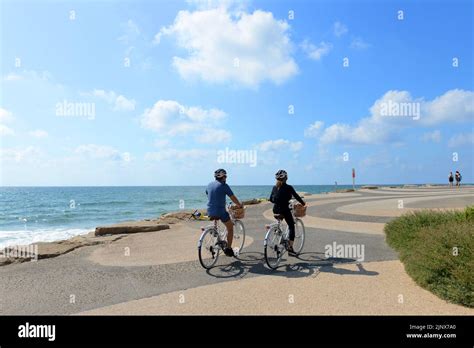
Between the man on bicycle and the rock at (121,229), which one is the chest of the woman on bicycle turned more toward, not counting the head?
the rock

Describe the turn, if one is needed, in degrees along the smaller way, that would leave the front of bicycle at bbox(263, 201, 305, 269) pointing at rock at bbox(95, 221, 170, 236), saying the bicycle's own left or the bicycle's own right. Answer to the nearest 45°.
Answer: approximately 90° to the bicycle's own left

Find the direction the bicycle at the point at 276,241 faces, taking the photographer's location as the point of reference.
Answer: facing away from the viewer and to the right of the viewer

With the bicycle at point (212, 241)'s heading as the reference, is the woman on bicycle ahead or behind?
ahead

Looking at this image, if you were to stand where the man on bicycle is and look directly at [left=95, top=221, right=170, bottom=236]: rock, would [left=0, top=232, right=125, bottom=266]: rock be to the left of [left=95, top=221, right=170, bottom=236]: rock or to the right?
left

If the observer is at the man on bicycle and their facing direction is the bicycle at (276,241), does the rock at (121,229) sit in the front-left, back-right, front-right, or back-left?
back-left

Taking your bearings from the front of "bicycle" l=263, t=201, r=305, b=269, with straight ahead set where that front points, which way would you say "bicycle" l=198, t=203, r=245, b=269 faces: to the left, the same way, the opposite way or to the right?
the same way

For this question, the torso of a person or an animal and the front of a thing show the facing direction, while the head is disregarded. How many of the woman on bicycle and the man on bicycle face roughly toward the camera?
0

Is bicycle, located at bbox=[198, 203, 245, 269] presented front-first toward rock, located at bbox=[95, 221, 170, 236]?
no

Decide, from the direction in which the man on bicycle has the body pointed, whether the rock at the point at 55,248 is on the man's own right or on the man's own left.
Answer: on the man's own left

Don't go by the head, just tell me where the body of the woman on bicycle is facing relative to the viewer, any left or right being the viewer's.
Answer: facing away from the viewer and to the right of the viewer

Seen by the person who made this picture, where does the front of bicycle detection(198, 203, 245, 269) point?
facing away from the viewer and to the right of the viewer

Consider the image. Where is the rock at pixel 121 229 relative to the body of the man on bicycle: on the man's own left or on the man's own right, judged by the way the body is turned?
on the man's own left

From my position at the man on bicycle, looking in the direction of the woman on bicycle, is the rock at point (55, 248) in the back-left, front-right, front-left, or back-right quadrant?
back-left

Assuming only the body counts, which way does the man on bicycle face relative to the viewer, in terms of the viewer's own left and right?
facing away from the viewer and to the right of the viewer

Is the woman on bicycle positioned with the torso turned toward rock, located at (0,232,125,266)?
no

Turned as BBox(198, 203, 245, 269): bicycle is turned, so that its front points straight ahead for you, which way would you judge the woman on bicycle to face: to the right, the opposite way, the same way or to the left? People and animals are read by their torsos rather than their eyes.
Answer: the same way

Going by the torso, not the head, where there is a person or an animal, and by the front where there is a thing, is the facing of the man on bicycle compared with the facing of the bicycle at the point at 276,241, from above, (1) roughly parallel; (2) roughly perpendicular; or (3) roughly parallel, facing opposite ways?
roughly parallel

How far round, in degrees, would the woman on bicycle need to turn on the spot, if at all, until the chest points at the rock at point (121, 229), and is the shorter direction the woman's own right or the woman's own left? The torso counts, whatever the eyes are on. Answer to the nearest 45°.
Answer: approximately 90° to the woman's own left
